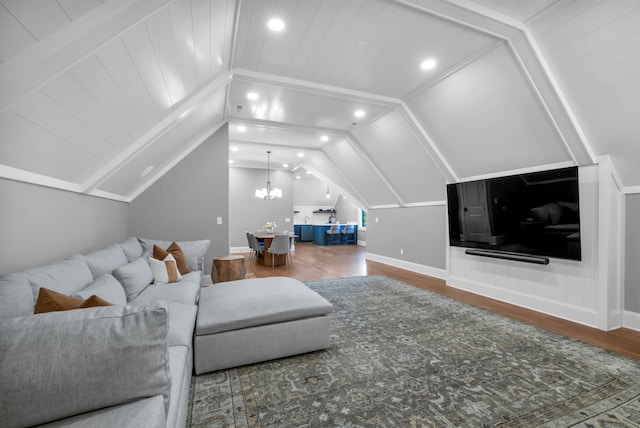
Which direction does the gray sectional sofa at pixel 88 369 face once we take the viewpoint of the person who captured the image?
facing to the right of the viewer

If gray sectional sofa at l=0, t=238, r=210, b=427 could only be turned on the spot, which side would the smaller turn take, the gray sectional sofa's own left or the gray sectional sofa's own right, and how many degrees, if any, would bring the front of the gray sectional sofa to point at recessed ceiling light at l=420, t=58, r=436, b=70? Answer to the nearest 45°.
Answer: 0° — it already faces it

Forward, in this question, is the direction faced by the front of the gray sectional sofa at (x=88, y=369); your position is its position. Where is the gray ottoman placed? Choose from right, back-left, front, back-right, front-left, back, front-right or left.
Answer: front-left

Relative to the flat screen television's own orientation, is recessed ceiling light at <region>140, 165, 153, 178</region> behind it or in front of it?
in front

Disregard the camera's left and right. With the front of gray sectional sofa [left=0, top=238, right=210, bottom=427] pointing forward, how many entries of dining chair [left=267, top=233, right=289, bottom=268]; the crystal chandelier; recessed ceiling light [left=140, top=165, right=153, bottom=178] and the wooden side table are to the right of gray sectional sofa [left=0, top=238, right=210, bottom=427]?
0

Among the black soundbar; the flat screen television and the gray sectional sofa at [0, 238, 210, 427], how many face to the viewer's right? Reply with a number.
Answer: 1

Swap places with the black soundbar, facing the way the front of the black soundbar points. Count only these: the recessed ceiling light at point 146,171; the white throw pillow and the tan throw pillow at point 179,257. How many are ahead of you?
3

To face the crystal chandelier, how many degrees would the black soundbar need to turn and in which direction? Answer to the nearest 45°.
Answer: approximately 45° to its right

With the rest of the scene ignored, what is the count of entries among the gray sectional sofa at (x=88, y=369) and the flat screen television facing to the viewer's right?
1

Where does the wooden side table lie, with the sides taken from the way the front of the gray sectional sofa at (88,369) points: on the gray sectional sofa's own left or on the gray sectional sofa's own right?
on the gray sectional sofa's own left

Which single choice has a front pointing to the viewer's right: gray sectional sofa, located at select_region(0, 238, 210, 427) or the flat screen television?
the gray sectional sofa

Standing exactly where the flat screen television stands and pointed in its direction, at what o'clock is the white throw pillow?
The white throw pillow is roughly at 12 o'clock from the flat screen television.

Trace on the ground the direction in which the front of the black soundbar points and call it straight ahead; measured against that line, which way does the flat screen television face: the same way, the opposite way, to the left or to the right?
the same way
